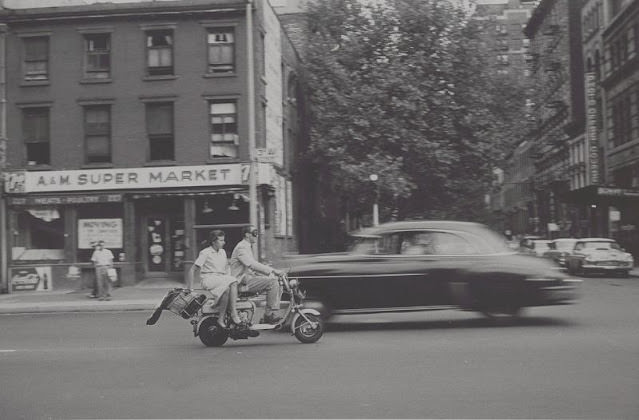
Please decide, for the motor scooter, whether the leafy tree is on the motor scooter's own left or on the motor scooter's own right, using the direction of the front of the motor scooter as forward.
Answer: on the motor scooter's own left

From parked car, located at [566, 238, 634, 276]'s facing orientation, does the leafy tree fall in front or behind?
behind

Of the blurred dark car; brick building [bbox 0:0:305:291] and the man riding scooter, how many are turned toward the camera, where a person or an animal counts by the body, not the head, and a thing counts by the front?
1

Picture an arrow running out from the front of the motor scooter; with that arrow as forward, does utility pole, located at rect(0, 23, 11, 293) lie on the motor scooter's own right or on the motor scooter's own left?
on the motor scooter's own left

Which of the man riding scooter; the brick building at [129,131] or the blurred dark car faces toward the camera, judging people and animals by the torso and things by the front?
the brick building

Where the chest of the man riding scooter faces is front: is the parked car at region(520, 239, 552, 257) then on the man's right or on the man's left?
on the man's left

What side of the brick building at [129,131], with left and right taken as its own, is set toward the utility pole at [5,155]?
right

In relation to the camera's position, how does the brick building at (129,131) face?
facing the viewer

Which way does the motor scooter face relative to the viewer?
to the viewer's right

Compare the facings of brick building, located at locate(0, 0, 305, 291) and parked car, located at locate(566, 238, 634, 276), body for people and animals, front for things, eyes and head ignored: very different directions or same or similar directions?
same or similar directions

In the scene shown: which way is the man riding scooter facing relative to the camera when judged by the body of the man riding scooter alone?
to the viewer's right
